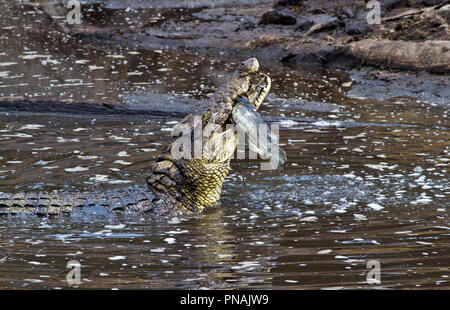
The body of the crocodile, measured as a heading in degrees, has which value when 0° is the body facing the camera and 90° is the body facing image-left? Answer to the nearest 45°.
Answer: approximately 270°

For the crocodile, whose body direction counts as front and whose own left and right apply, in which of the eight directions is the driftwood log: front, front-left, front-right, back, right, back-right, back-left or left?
front-left
